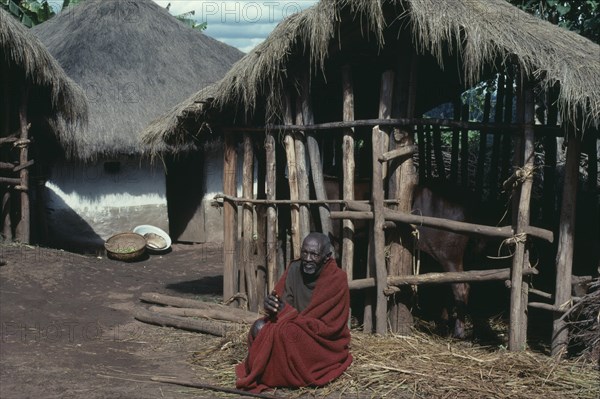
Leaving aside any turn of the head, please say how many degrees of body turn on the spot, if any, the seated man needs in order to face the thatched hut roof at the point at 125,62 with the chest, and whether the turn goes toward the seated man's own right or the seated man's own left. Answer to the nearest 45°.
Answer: approximately 135° to the seated man's own right

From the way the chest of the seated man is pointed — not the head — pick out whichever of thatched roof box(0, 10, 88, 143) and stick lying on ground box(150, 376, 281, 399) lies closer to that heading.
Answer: the stick lying on ground

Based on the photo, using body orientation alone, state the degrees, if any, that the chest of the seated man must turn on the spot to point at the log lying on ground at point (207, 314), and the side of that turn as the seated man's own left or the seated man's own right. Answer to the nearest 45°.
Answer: approximately 135° to the seated man's own right

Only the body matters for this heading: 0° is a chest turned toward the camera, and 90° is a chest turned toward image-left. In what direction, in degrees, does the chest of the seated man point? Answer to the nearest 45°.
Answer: approximately 45°

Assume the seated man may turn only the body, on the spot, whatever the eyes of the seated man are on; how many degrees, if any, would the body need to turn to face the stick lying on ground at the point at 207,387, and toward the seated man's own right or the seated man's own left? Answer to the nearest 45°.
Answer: approximately 45° to the seated man's own right

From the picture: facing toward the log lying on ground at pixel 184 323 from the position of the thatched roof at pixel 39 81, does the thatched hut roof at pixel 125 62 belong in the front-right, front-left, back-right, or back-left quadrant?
back-left

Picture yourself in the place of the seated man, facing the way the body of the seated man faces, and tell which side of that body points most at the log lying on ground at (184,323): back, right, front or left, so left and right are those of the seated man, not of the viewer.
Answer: right

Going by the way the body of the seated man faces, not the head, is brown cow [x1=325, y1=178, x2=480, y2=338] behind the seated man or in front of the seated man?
behind

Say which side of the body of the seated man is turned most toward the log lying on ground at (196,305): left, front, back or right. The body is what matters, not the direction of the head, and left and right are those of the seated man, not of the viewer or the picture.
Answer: right

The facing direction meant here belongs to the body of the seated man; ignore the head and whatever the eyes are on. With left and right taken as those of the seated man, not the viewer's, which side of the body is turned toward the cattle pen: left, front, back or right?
back
